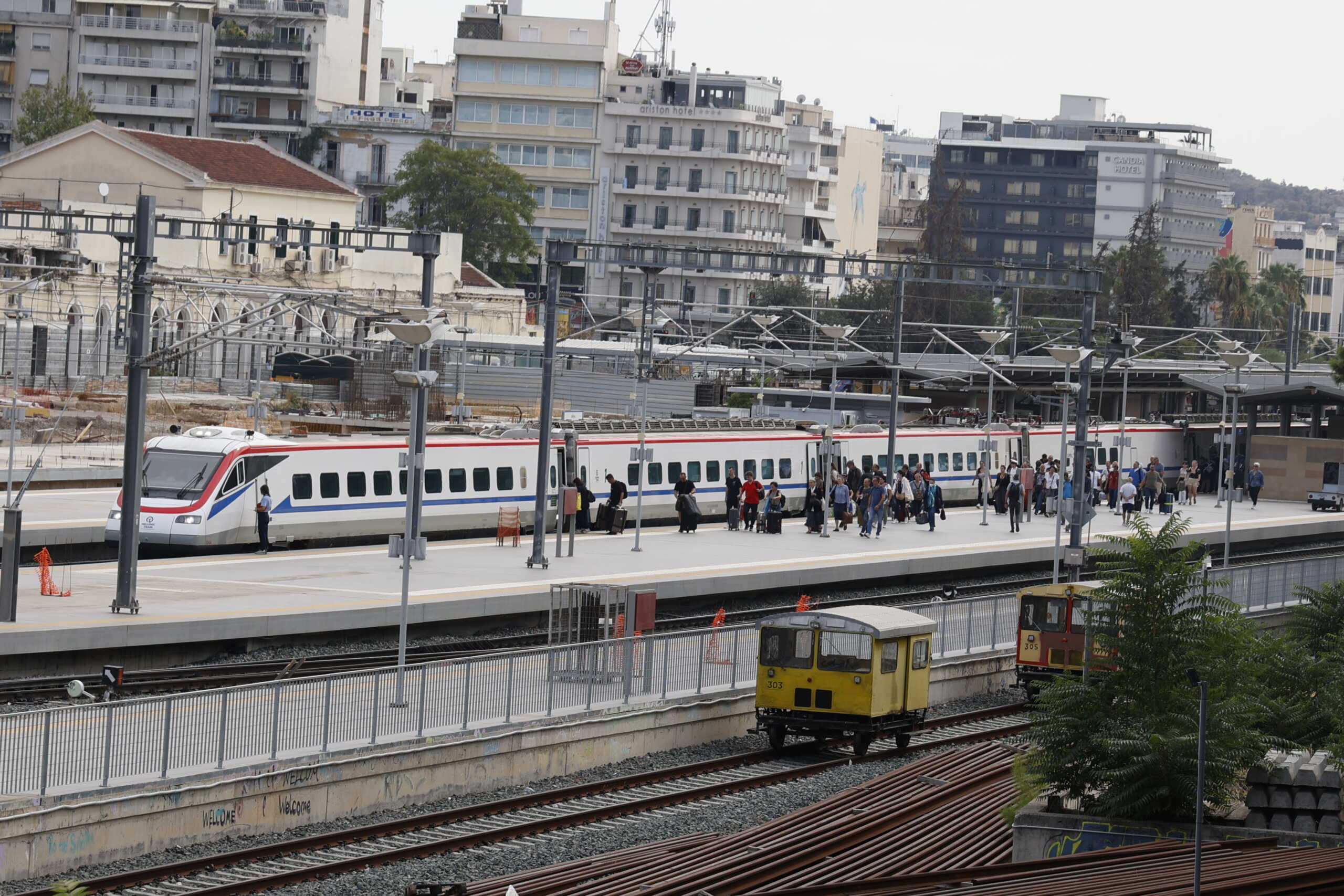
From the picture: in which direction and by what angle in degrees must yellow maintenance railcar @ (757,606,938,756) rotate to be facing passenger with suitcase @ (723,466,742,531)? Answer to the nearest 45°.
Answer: approximately 135° to its right

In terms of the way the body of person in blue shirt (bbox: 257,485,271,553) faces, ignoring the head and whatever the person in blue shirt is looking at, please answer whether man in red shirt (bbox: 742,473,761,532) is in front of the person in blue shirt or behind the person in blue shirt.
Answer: behind

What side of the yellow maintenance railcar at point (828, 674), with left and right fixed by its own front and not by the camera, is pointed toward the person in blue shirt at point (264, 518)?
right

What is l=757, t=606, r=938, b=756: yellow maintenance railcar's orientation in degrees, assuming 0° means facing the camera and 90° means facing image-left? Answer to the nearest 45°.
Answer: approximately 45°

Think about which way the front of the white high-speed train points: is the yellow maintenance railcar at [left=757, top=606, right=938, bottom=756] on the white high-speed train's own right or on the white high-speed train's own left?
on the white high-speed train's own left

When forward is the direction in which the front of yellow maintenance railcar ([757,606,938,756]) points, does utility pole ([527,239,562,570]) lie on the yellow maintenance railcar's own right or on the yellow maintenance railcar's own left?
on the yellow maintenance railcar's own right

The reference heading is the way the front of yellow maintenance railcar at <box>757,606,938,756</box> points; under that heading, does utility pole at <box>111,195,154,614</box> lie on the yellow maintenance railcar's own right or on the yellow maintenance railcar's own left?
on the yellow maintenance railcar's own right
